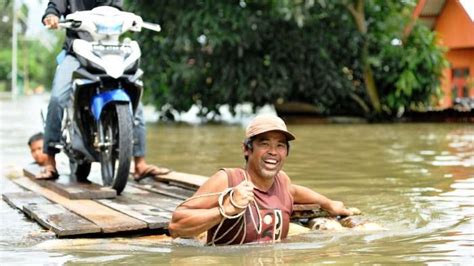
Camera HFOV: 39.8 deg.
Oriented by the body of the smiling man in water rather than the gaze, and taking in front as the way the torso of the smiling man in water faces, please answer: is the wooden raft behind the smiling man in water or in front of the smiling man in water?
behind

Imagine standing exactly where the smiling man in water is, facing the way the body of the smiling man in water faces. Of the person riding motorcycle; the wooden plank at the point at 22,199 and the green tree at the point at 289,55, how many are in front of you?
0

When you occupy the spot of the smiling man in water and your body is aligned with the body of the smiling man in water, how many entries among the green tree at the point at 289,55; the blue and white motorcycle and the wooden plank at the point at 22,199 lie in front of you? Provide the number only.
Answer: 0

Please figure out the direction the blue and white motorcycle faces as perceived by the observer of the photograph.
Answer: facing the viewer

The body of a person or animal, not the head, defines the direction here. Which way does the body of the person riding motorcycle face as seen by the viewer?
toward the camera

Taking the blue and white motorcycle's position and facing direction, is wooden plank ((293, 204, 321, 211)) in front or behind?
in front

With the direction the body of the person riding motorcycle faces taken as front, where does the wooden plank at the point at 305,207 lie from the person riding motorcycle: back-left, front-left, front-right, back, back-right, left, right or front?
front-left

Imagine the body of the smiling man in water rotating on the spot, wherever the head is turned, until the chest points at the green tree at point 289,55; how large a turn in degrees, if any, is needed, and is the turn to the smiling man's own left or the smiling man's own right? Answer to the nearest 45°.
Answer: approximately 135° to the smiling man's own left
